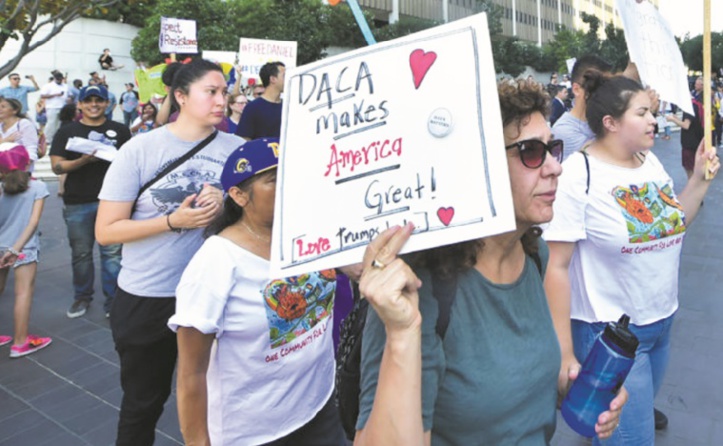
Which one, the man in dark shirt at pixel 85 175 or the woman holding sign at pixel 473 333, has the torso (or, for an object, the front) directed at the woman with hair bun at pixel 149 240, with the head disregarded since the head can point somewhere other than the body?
the man in dark shirt

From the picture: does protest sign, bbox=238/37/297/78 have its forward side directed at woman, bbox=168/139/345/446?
yes

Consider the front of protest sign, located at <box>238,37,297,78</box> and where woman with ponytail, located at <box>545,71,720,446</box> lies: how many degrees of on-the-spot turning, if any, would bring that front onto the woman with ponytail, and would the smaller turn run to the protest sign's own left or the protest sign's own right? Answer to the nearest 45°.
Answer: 0° — it already faces them

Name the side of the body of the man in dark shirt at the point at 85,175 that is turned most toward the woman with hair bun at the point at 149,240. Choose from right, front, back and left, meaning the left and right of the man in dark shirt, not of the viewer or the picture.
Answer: front

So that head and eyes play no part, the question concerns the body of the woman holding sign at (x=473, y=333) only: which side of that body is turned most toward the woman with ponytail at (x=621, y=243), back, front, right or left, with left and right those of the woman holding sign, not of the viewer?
left

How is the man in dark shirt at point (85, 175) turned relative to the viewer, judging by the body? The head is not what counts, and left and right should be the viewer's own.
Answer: facing the viewer

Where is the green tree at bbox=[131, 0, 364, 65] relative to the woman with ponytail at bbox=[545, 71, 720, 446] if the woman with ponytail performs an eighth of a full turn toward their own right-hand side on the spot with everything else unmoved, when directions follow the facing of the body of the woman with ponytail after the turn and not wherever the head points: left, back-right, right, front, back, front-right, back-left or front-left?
back-right

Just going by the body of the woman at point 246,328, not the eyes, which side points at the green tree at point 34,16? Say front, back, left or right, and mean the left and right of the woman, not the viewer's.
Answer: back

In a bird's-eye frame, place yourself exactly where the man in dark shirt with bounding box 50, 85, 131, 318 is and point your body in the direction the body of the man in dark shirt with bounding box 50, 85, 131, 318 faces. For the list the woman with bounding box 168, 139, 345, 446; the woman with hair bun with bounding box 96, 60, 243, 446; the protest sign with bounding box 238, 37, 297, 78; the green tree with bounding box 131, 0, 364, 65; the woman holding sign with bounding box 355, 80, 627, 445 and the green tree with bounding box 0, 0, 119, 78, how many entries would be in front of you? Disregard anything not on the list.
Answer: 3

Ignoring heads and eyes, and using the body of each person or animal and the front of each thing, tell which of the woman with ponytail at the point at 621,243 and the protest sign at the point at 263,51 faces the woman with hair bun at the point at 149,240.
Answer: the protest sign
